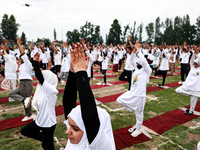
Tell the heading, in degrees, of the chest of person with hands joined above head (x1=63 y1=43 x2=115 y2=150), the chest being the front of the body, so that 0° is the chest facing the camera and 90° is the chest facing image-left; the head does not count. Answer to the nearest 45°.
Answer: approximately 45°

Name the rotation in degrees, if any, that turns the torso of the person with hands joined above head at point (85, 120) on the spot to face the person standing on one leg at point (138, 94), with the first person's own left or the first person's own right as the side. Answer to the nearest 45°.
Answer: approximately 180°

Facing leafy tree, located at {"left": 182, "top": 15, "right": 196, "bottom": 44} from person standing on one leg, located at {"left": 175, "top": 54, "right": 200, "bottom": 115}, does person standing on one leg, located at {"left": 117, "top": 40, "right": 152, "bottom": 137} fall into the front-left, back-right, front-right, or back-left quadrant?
back-left

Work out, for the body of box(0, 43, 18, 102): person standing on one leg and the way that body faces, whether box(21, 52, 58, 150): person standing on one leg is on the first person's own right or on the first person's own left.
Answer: on the first person's own left

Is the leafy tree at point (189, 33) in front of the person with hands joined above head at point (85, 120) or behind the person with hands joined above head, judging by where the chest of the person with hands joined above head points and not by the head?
behind

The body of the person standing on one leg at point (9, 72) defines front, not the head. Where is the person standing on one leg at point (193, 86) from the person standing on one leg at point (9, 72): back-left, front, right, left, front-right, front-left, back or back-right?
back-left
